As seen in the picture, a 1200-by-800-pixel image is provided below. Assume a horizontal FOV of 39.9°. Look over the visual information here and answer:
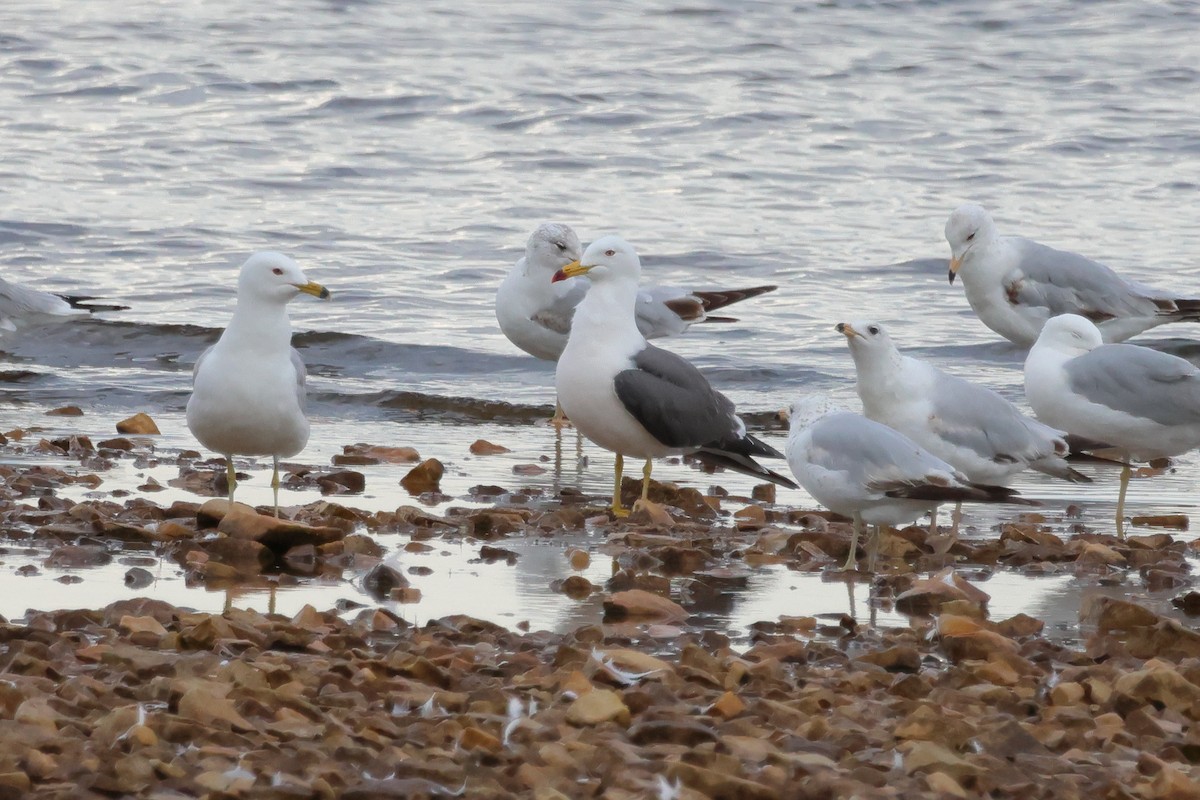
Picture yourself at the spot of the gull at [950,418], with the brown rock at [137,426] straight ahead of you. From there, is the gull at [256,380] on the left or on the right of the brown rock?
left

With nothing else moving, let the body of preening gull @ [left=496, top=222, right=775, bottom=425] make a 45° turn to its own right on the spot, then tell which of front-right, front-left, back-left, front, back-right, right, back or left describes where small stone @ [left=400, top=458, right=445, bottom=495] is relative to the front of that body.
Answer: back-left

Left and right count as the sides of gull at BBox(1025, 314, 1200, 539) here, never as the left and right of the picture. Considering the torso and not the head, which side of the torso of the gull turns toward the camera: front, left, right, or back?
left

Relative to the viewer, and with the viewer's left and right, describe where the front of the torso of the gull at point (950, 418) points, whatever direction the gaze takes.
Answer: facing to the left of the viewer

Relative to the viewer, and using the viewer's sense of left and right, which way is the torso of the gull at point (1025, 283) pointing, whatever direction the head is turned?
facing to the left of the viewer

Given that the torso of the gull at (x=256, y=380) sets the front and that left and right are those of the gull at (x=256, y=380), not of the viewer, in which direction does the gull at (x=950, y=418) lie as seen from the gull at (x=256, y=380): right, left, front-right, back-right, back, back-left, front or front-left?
left

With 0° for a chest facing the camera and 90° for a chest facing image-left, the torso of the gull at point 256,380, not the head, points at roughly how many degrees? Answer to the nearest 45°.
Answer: approximately 0°

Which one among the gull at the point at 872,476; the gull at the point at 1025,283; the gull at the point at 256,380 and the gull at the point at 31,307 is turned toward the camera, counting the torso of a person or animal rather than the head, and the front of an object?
the gull at the point at 256,380

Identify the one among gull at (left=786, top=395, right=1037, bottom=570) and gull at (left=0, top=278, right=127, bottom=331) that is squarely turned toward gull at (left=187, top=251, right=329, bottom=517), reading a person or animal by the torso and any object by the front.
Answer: gull at (left=786, top=395, right=1037, bottom=570)

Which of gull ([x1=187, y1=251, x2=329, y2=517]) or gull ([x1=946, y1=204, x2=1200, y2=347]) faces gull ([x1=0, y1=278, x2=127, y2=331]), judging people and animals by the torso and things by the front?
gull ([x1=946, y1=204, x2=1200, y2=347])

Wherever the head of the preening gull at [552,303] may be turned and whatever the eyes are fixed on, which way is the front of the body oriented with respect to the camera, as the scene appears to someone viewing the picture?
to the viewer's left

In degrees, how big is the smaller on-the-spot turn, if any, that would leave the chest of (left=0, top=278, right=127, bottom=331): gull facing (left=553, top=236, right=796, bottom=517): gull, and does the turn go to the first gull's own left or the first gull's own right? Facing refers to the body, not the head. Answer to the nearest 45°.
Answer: approximately 135° to the first gull's own left

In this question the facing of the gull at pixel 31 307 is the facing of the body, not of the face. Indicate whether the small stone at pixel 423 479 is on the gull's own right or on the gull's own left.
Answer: on the gull's own left

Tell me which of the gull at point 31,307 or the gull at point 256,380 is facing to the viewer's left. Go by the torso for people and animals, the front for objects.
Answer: the gull at point 31,307

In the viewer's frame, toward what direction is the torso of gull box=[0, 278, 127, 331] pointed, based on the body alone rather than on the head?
to the viewer's left
